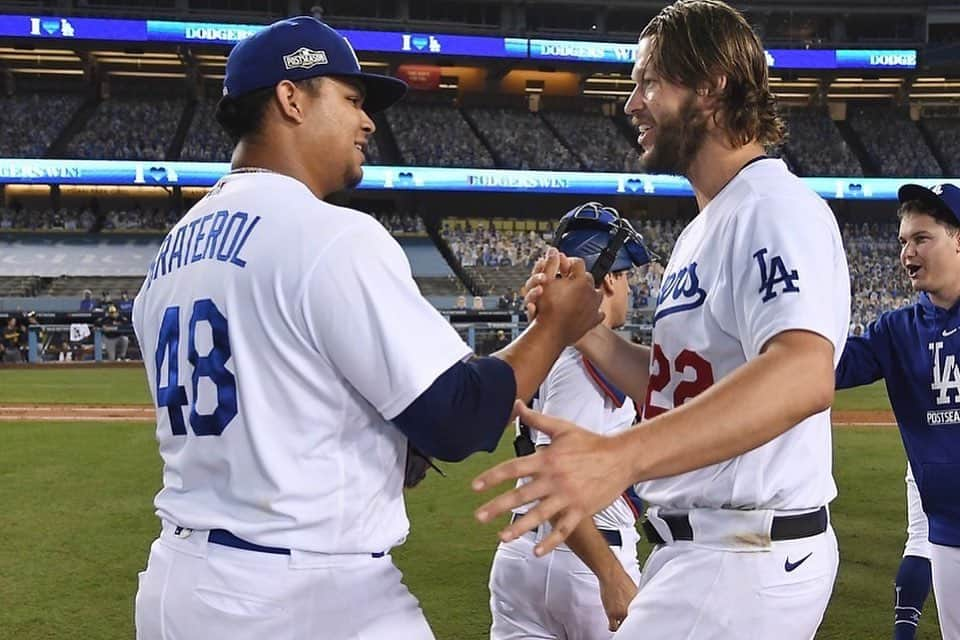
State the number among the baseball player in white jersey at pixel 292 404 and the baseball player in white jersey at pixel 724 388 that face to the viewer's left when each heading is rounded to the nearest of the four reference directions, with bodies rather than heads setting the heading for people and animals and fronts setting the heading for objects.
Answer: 1

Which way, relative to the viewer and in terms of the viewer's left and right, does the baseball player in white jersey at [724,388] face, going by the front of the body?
facing to the left of the viewer

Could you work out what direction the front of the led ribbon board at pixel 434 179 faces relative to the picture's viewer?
facing the viewer

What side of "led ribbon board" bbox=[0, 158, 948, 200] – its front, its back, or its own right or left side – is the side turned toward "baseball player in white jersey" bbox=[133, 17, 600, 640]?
front

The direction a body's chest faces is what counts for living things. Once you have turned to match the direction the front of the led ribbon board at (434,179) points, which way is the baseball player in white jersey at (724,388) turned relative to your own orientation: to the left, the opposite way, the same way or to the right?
to the right

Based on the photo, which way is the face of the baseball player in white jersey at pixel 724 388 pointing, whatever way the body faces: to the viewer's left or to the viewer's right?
to the viewer's left

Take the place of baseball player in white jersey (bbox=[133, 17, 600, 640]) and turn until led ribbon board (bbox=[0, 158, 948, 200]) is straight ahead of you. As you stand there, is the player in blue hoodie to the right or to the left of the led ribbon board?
right

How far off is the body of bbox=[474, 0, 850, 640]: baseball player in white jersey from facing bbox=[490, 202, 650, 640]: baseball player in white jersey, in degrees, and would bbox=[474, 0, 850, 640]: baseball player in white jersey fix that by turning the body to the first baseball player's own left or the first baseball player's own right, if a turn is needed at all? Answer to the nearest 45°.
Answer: approximately 90° to the first baseball player's own right

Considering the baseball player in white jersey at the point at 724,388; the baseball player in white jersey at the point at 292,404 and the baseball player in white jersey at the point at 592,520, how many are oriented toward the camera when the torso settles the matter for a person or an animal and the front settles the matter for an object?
0

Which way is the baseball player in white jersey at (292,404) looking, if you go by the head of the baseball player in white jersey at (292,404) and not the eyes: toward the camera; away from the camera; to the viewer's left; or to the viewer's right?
to the viewer's right

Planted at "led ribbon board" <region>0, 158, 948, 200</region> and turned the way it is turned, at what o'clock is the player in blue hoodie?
The player in blue hoodie is roughly at 12 o'clock from the led ribbon board.

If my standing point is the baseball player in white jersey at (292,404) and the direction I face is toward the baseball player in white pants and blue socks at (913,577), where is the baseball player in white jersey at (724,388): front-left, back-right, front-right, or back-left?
front-right
